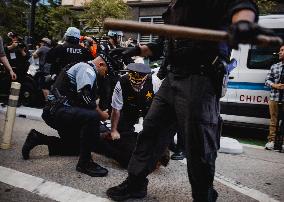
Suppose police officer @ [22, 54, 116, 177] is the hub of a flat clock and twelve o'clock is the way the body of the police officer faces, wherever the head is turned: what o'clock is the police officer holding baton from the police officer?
The police officer holding baton is roughly at 2 o'clock from the police officer.

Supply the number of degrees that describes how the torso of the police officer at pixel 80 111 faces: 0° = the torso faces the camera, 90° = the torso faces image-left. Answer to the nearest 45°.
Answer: approximately 270°

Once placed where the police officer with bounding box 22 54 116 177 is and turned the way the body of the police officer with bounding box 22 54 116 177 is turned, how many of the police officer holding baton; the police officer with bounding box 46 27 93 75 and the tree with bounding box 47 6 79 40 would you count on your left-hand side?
2

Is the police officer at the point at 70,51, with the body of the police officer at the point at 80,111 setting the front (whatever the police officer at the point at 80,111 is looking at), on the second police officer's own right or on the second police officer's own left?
on the second police officer's own left

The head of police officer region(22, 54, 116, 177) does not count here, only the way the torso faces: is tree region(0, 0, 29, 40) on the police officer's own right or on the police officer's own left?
on the police officer's own left

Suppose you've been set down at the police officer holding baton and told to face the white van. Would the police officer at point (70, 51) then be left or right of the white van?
left

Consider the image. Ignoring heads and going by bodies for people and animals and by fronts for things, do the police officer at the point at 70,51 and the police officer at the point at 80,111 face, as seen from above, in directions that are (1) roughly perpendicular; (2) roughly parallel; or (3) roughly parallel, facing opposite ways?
roughly perpendicular
